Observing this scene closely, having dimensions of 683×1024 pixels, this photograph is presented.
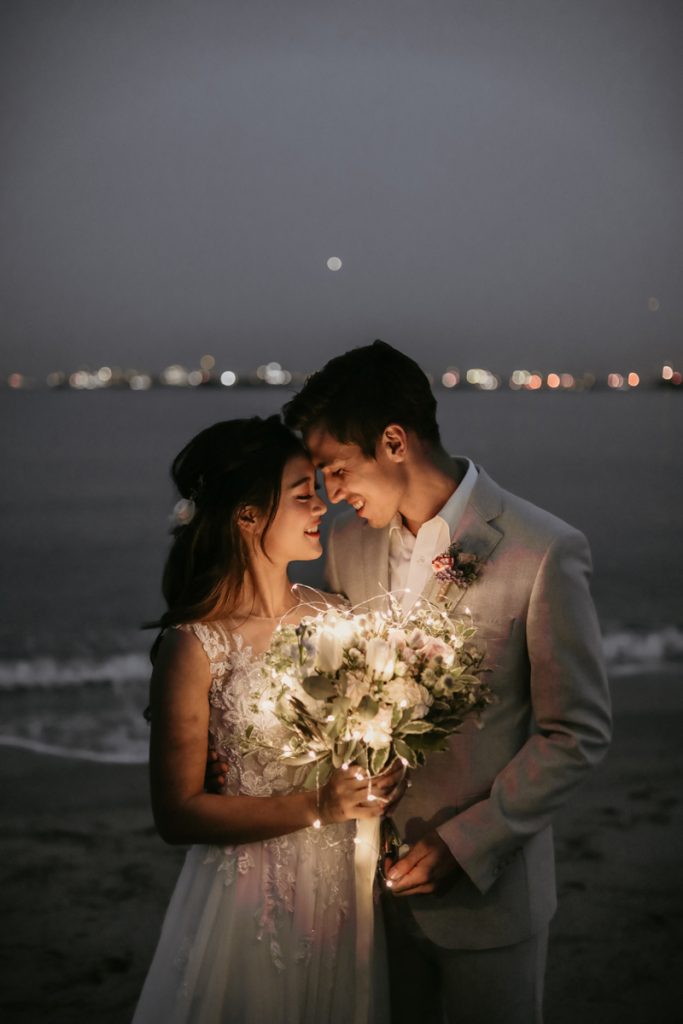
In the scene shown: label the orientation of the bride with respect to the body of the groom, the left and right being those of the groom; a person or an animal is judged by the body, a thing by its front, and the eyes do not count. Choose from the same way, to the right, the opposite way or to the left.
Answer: to the left

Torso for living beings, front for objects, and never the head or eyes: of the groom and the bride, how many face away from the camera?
0

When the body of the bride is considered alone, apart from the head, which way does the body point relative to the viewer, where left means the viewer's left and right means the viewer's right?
facing the viewer and to the right of the viewer

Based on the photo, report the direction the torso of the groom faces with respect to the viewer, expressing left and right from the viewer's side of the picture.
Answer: facing the viewer and to the left of the viewer

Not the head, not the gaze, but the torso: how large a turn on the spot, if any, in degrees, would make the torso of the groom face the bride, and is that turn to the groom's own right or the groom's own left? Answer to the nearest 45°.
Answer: approximately 45° to the groom's own right

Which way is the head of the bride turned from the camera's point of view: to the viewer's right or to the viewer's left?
to the viewer's right
